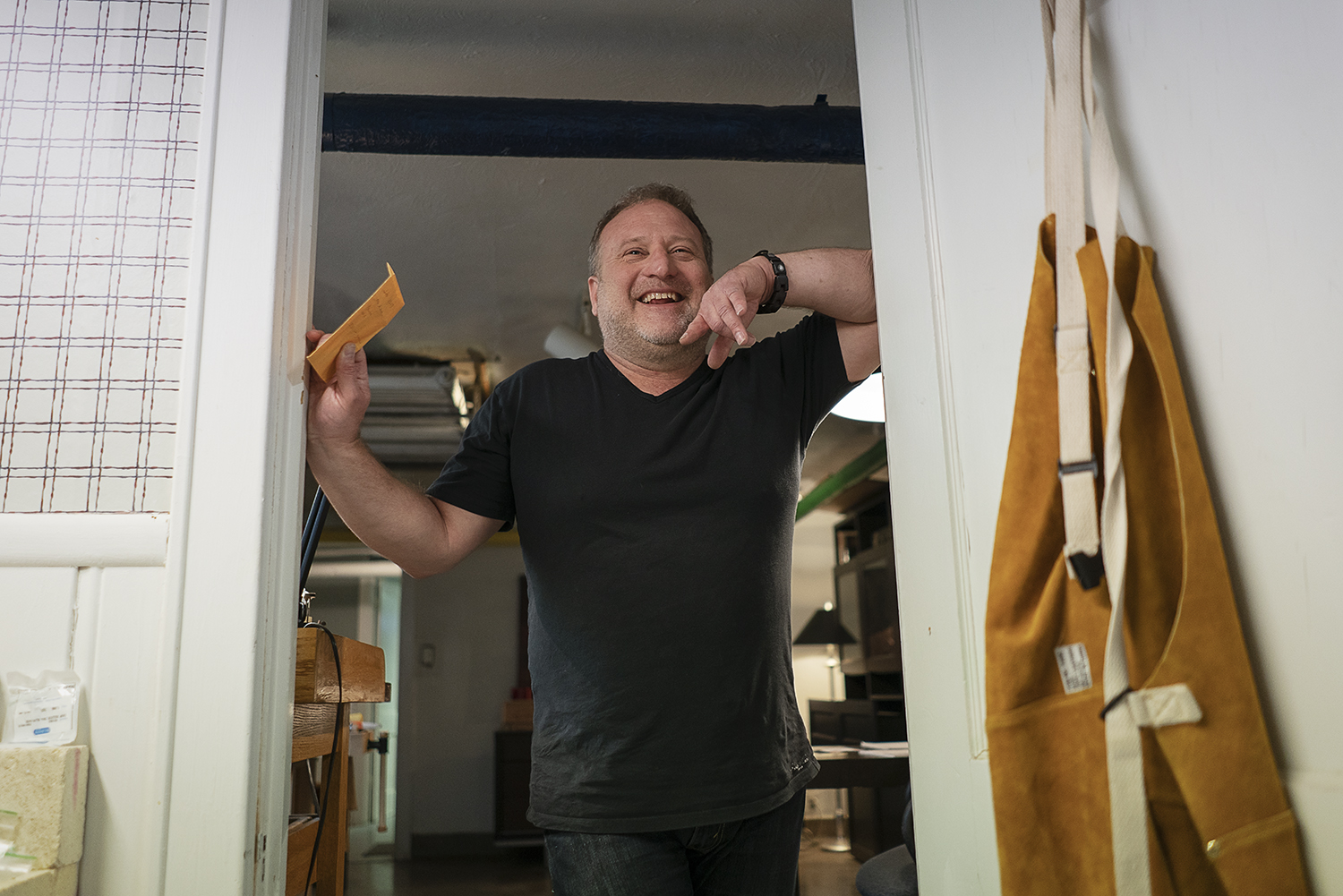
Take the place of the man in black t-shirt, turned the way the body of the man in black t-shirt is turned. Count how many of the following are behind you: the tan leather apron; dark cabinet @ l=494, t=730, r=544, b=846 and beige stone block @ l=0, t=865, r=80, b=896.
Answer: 1

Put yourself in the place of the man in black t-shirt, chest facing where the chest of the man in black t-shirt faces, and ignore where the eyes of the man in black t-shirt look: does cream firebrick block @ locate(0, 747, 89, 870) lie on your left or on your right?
on your right

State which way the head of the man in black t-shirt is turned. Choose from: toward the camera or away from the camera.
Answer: toward the camera

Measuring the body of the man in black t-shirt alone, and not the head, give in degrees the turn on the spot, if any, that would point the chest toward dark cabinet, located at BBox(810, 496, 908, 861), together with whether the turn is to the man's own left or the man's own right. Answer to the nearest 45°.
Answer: approximately 180°

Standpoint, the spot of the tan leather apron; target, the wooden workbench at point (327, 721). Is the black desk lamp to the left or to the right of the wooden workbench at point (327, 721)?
right

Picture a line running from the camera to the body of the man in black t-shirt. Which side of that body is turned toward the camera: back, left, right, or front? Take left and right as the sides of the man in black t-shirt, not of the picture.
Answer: front

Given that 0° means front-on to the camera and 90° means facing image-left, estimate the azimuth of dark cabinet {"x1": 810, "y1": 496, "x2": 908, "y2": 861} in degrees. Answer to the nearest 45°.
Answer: approximately 45°

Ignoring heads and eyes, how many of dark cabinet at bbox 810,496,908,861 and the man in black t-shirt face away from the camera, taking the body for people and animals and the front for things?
0

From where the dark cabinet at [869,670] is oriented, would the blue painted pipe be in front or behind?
in front

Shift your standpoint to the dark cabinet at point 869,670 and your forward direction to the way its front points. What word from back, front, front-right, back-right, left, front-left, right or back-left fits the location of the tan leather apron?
front-left
